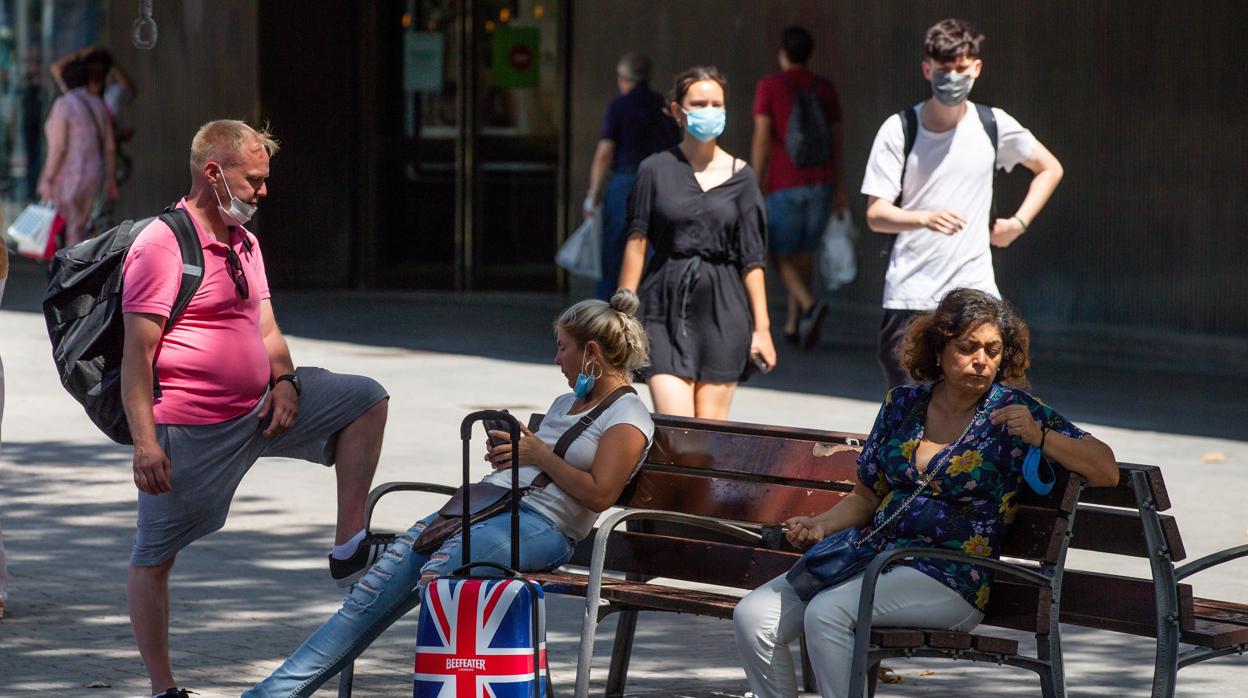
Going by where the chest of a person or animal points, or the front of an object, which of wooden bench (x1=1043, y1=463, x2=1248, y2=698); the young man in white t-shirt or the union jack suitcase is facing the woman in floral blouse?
the young man in white t-shirt

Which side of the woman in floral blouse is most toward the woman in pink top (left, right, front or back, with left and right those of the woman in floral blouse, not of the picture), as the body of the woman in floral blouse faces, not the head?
right

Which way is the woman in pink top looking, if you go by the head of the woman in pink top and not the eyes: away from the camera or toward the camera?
away from the camera

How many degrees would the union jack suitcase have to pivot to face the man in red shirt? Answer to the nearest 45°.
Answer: approximately 180°

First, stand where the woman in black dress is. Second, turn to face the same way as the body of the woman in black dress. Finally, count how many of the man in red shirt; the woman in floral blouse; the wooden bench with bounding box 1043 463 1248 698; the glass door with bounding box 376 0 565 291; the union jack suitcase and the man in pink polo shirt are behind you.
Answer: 2

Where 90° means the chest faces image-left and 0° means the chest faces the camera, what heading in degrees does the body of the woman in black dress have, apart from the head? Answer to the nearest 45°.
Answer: approximately 0°

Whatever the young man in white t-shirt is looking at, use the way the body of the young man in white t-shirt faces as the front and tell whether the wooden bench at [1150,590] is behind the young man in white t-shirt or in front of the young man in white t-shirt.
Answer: in front

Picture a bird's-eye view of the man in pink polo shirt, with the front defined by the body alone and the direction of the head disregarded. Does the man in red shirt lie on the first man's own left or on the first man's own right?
on the first man's own left

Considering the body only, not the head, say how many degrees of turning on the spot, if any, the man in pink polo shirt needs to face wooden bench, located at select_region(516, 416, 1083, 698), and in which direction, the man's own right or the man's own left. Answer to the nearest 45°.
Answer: approximately 45° to the man's own left

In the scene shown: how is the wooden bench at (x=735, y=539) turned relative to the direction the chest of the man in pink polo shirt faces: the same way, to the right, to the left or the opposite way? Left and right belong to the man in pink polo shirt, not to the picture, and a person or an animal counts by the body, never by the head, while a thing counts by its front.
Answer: to the right

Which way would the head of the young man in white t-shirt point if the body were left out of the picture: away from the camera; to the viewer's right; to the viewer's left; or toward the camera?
toward the camera

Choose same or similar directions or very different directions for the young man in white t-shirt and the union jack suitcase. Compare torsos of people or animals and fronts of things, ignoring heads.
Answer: same or similar directions

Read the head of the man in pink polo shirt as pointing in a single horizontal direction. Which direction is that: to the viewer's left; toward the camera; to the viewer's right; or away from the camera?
to the viewer's right

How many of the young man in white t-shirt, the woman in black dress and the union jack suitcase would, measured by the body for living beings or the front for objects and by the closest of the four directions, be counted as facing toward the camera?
3

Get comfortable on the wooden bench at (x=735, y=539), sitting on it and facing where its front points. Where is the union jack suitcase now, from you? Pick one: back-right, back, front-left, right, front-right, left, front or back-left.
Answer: front

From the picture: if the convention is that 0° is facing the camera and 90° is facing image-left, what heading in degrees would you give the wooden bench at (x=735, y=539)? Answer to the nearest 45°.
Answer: approximately 45°
